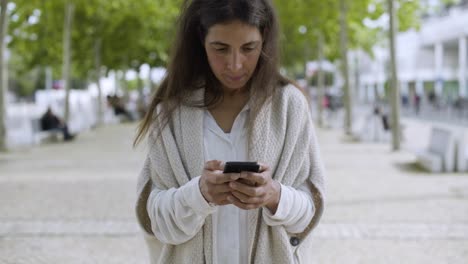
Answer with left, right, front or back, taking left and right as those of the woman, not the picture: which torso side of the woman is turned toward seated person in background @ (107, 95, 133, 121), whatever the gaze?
back

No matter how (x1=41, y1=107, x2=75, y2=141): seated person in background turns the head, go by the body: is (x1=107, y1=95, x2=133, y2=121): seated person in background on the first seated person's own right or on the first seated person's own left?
on the first seated person's own left

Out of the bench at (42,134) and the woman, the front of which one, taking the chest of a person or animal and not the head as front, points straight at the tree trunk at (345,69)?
the bench

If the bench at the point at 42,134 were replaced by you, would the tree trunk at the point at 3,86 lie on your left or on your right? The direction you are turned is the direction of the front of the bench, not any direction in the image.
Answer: on your right

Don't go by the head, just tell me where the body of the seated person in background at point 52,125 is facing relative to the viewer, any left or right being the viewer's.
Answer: facing to the right of the viewer

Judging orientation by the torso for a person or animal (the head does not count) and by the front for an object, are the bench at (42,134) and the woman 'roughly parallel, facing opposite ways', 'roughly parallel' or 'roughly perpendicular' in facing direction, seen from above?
roughly perpendicular

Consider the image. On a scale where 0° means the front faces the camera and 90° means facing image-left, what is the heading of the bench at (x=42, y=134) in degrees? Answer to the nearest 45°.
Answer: approximately 270°

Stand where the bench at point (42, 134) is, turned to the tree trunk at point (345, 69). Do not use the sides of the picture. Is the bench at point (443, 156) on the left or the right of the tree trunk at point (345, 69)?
right

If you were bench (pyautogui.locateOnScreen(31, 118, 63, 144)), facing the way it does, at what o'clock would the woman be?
The woman is roughly at 3 o'clock from the bench.
